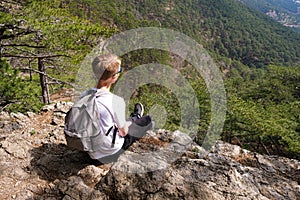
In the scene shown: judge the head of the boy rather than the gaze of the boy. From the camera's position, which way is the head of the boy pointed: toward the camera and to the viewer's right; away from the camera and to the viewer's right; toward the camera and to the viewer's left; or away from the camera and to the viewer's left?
away from the camera and to the viewer's right

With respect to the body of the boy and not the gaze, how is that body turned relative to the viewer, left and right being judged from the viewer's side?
facing away from the viewer and to the right of the viewer
